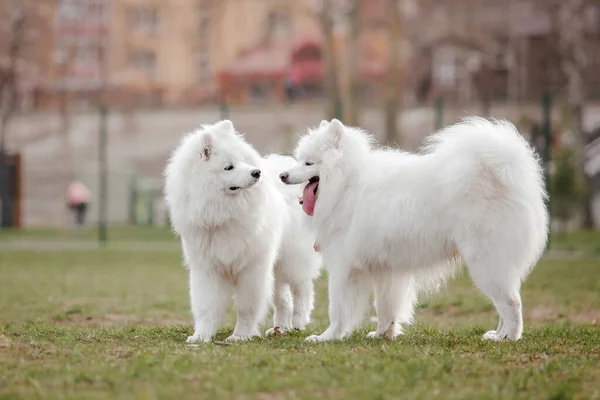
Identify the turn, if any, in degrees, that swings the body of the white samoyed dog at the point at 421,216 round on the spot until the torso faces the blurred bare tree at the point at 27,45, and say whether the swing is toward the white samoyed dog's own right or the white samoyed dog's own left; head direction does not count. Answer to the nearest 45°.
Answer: approximately 45° to the white samoyed dog's own right

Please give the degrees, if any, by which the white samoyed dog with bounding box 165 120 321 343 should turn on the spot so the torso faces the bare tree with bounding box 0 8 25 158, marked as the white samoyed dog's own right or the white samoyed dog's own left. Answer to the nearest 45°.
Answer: approximately 135° to the white samoyed dog's own right

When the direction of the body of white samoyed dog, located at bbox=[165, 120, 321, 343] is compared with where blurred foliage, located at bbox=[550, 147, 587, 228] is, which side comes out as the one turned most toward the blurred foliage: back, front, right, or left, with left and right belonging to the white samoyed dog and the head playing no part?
back

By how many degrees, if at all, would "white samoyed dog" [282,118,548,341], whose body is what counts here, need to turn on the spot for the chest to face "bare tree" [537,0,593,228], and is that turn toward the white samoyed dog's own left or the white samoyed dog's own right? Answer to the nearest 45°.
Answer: approximately 90° to the white samoyed dog's own right

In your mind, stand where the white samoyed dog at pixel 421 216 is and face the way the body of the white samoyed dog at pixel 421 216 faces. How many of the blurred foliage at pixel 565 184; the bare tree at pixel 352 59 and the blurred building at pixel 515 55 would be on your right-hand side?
3

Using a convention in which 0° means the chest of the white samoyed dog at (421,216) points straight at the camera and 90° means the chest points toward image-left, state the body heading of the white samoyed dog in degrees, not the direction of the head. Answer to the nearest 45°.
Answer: approximately 90°

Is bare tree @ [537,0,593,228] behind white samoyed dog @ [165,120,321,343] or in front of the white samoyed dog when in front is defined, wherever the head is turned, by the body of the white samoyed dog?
behind

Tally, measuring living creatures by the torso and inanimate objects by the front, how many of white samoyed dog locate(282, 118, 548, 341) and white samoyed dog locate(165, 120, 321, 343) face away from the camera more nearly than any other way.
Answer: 0

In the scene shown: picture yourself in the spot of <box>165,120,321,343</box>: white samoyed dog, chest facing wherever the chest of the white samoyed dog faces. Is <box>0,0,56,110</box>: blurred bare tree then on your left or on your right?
on your right

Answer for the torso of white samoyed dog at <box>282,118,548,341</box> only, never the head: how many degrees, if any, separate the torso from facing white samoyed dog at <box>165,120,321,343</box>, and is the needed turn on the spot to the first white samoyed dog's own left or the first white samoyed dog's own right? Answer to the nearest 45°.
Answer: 0° — it already faces it
